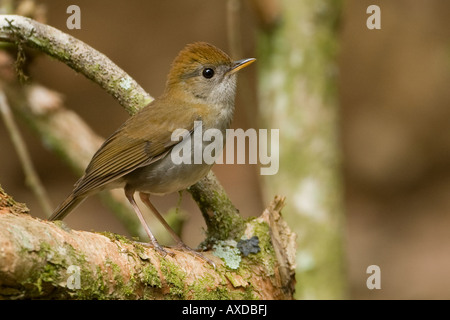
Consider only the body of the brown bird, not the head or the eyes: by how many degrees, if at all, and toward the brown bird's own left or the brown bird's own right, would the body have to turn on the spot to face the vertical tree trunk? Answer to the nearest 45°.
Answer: approximately 45° to the brown bird's own left

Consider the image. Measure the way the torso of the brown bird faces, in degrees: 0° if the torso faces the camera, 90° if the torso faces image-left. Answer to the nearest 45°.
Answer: approximately 270°
